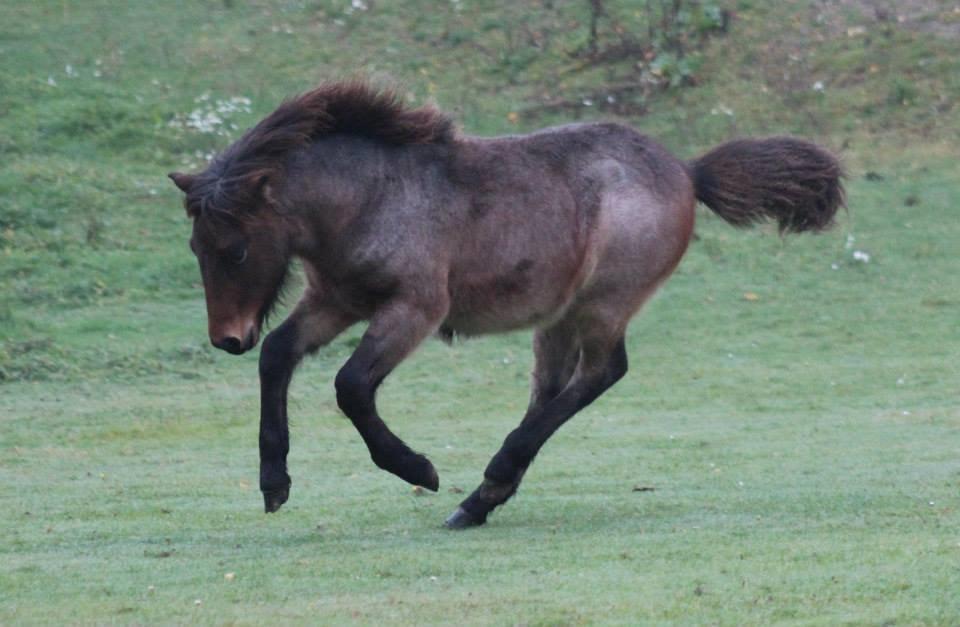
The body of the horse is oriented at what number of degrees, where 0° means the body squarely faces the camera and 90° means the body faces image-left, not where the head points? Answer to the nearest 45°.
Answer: approximately 90°
